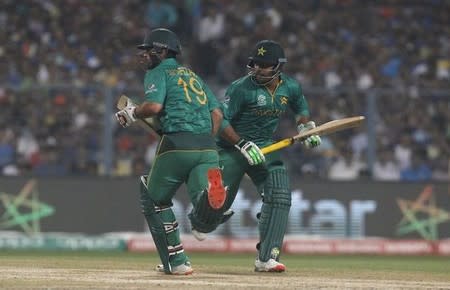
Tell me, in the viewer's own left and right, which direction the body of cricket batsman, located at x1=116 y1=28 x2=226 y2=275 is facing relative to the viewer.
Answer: facing away from the viewer and to the left of the viewer

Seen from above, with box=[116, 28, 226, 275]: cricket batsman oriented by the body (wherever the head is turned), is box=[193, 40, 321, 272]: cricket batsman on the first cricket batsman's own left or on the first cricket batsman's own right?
on the first cricket batsman's own right

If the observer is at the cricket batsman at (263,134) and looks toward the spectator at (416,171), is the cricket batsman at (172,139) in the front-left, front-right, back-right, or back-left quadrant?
back-left

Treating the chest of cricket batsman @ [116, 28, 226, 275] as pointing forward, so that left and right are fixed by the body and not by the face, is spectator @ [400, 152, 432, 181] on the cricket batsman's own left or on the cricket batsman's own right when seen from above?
on the cricket batsman's own right
